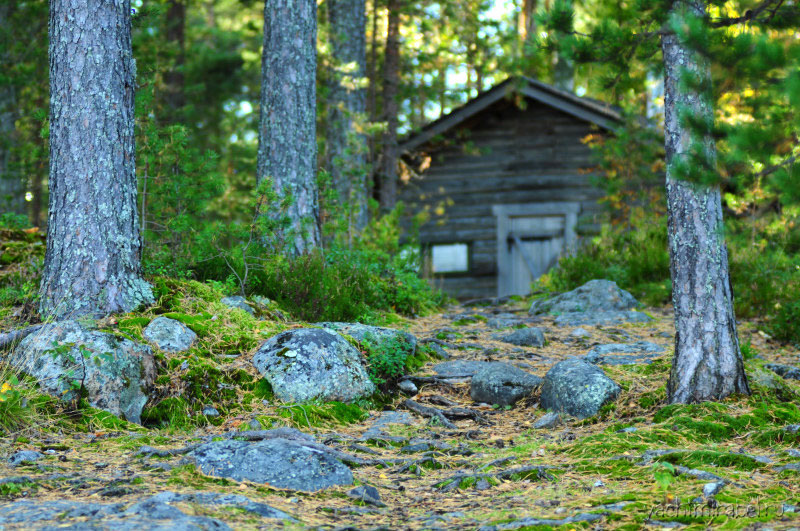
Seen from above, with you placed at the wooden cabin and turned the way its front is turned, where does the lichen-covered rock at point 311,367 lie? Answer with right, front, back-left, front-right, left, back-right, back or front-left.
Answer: front

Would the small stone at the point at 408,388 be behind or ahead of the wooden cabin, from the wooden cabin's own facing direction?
ahead

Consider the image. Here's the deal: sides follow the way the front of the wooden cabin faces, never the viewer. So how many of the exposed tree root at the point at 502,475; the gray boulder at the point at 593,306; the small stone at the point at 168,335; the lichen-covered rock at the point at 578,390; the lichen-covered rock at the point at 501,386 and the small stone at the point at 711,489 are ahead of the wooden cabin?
6

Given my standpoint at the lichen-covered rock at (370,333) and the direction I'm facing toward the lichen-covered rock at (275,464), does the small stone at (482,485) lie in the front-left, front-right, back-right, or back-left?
front-left

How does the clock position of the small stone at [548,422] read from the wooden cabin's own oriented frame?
The small stone is roughly at 12 o'clock from the wooden cabin.

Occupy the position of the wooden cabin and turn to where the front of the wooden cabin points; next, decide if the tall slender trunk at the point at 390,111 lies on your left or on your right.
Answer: on your right

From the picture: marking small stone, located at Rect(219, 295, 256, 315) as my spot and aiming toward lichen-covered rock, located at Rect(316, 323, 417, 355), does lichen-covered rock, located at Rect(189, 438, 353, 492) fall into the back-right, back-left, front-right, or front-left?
front-right

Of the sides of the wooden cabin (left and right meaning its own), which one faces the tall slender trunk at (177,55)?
right

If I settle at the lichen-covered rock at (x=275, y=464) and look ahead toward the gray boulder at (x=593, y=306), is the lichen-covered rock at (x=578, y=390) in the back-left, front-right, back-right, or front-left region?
front-right

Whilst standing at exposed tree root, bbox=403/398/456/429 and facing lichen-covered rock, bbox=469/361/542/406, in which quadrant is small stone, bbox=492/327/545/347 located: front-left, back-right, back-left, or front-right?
front-left

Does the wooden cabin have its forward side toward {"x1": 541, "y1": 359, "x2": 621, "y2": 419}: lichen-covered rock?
yes

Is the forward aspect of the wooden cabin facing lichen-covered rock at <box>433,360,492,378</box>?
yes

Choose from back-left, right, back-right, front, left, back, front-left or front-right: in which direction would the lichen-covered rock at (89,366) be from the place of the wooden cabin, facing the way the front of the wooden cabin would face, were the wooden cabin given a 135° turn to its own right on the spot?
back-left

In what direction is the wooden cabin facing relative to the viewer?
toward the camera

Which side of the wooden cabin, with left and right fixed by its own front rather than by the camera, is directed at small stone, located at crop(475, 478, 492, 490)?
front

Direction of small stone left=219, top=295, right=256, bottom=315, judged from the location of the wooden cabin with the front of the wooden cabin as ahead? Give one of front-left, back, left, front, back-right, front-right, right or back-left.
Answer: front

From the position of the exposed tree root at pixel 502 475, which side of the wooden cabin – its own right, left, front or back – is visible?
front
